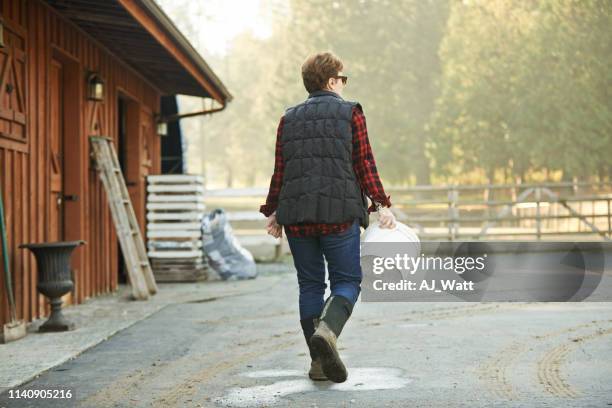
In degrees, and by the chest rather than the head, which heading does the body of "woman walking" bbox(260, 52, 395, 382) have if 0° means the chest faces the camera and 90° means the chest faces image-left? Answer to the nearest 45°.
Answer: approximately 180°

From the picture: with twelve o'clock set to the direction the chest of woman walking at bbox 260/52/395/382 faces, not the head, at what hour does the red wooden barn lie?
The red wooden barn is roughly at 11 o'clock from the woman walking.

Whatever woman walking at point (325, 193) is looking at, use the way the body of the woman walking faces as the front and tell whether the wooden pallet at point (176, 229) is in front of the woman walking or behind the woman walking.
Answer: in front

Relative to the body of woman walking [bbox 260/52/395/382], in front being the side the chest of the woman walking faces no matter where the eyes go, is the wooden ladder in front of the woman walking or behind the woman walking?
in front

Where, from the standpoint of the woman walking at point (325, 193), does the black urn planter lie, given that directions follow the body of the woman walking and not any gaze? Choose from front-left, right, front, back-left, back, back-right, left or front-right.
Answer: front-left

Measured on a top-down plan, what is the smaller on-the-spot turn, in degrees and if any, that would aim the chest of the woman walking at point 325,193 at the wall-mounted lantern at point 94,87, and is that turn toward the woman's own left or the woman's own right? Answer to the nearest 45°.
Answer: approximately 45° to the woman's own left
